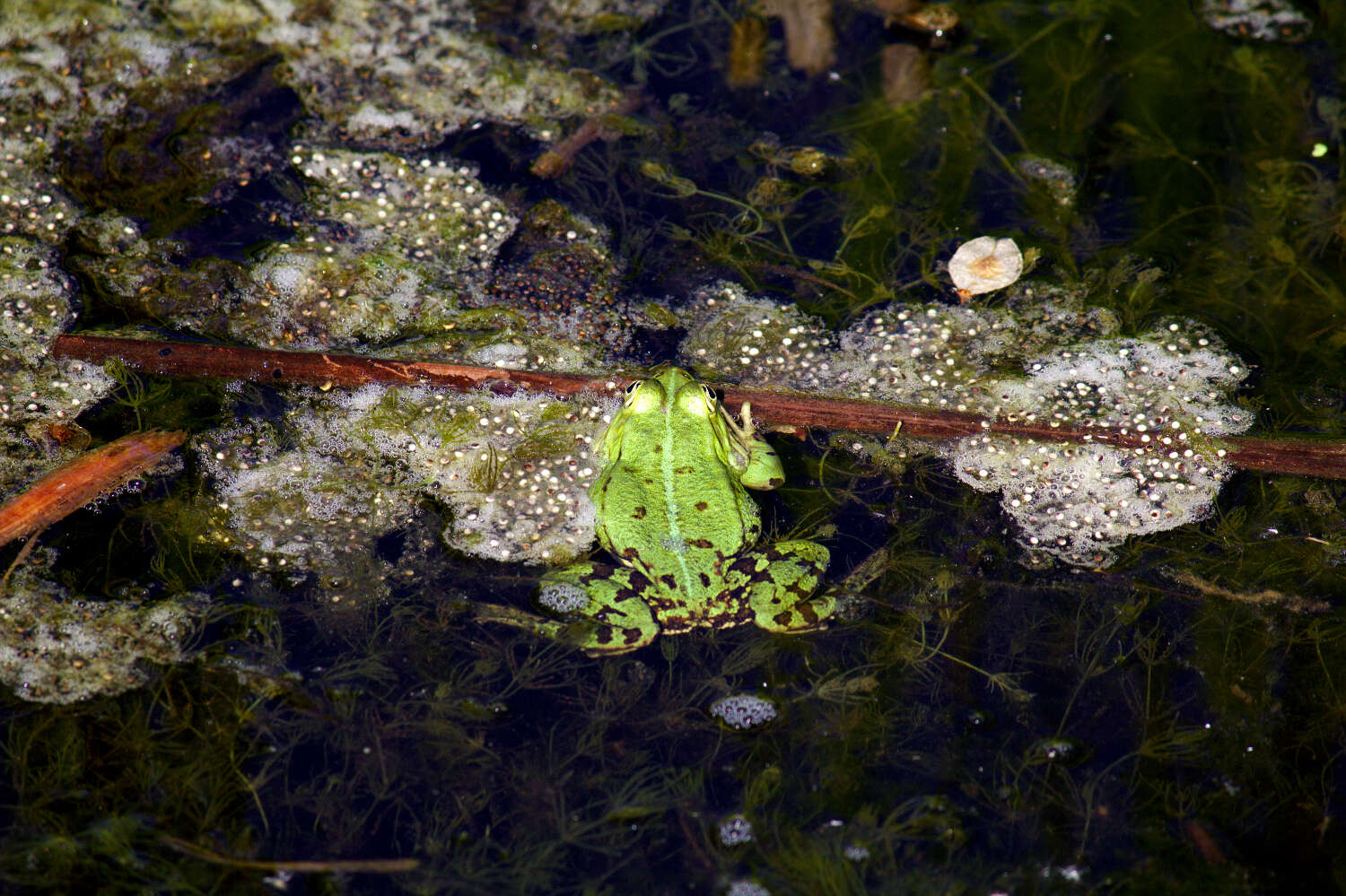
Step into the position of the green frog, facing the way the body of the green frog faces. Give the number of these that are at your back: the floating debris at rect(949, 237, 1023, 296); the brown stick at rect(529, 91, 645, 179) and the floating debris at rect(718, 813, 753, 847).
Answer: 1

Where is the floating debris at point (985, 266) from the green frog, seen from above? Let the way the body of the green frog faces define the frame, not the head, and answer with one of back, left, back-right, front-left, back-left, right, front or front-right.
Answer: front-right

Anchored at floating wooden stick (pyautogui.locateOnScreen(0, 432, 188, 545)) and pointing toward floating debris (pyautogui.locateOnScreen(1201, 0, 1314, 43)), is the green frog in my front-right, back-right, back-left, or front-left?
front-right

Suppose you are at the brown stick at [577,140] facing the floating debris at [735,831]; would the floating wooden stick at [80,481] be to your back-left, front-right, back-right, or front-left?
front-right

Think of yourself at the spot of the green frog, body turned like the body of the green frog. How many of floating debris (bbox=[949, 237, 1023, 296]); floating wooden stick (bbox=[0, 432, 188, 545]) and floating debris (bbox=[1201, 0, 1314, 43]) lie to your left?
1

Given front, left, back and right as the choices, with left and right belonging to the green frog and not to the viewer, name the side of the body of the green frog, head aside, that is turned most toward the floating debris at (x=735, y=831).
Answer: back

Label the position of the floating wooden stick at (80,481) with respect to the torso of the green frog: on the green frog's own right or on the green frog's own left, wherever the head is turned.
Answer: on the green frog's own left

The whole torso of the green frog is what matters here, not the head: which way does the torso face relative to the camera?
away from the camera

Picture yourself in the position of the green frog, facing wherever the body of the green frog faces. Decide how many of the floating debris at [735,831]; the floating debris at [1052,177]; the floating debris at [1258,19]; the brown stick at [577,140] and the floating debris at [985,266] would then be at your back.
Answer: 1

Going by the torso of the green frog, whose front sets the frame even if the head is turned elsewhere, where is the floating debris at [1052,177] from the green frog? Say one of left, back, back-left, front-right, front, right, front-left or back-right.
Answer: front-right
